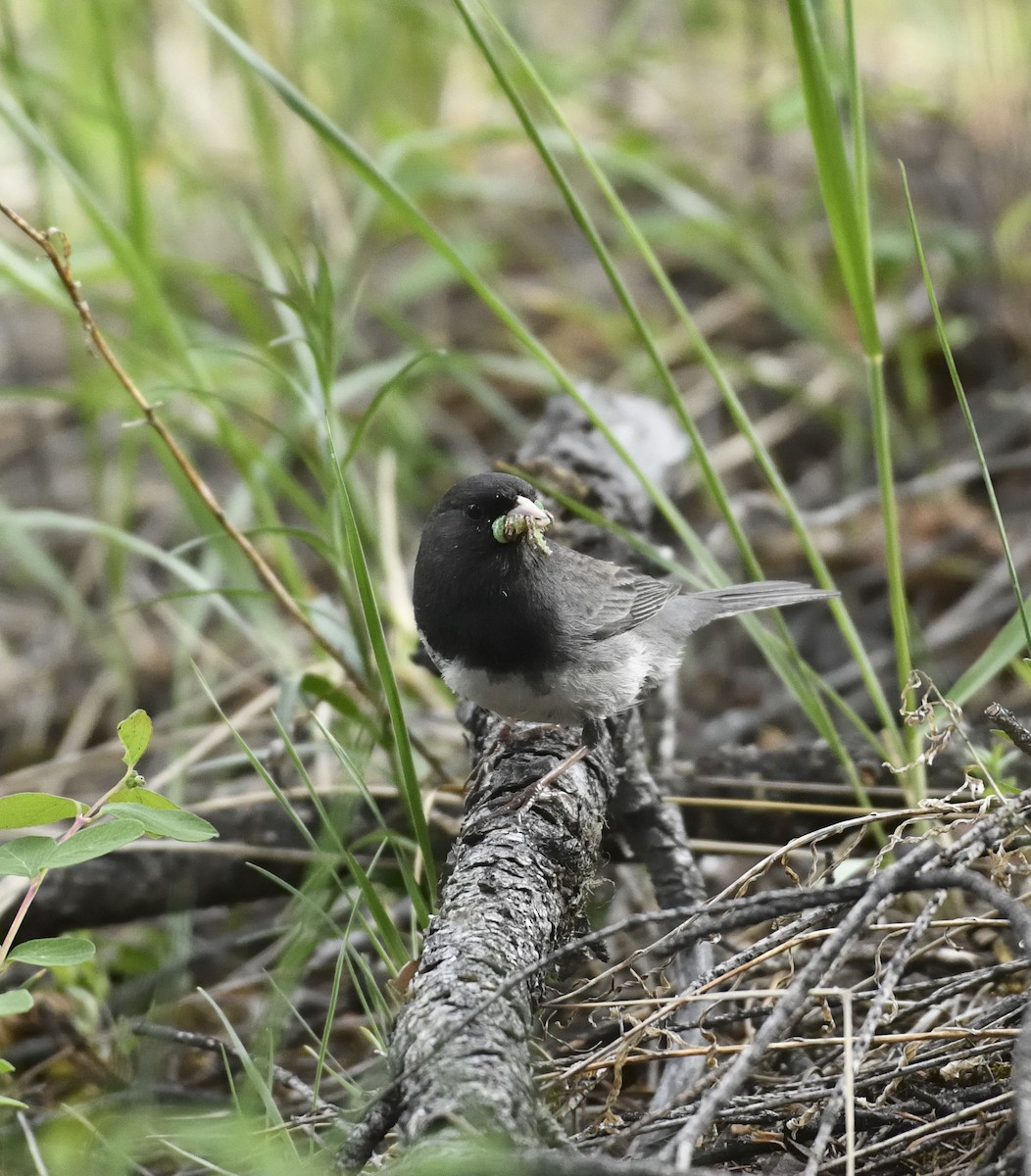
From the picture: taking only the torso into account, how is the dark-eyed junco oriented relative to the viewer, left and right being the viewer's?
facing the viewer and to the left of the viewer
